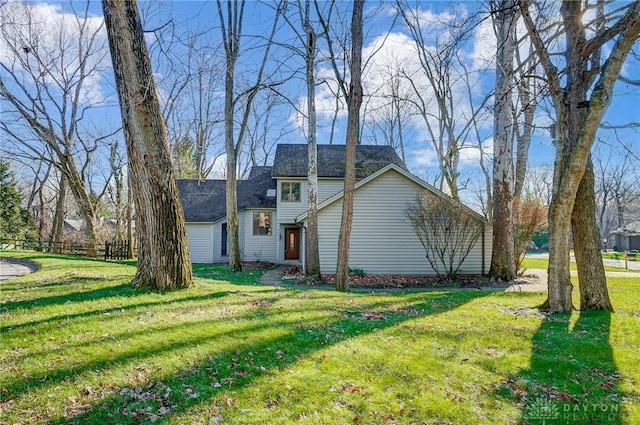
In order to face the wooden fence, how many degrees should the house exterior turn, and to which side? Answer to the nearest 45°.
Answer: approximately 90° to its right

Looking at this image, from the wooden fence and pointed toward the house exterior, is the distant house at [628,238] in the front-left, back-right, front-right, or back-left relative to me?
front-left

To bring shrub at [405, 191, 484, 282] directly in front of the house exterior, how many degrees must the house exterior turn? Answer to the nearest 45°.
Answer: approximately 45° to its left

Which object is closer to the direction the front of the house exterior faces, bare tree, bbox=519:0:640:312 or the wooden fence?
the bare tree

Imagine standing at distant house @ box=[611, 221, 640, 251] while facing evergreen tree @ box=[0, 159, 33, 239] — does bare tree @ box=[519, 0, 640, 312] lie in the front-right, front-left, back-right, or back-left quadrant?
front-left

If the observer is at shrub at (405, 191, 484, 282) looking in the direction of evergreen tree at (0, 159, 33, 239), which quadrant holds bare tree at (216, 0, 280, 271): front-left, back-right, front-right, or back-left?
front-left

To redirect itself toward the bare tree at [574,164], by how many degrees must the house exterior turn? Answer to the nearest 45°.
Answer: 0° — it already faces it

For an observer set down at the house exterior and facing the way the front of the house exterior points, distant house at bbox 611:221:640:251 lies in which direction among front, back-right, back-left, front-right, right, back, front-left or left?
back-left

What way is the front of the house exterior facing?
toward the camera
